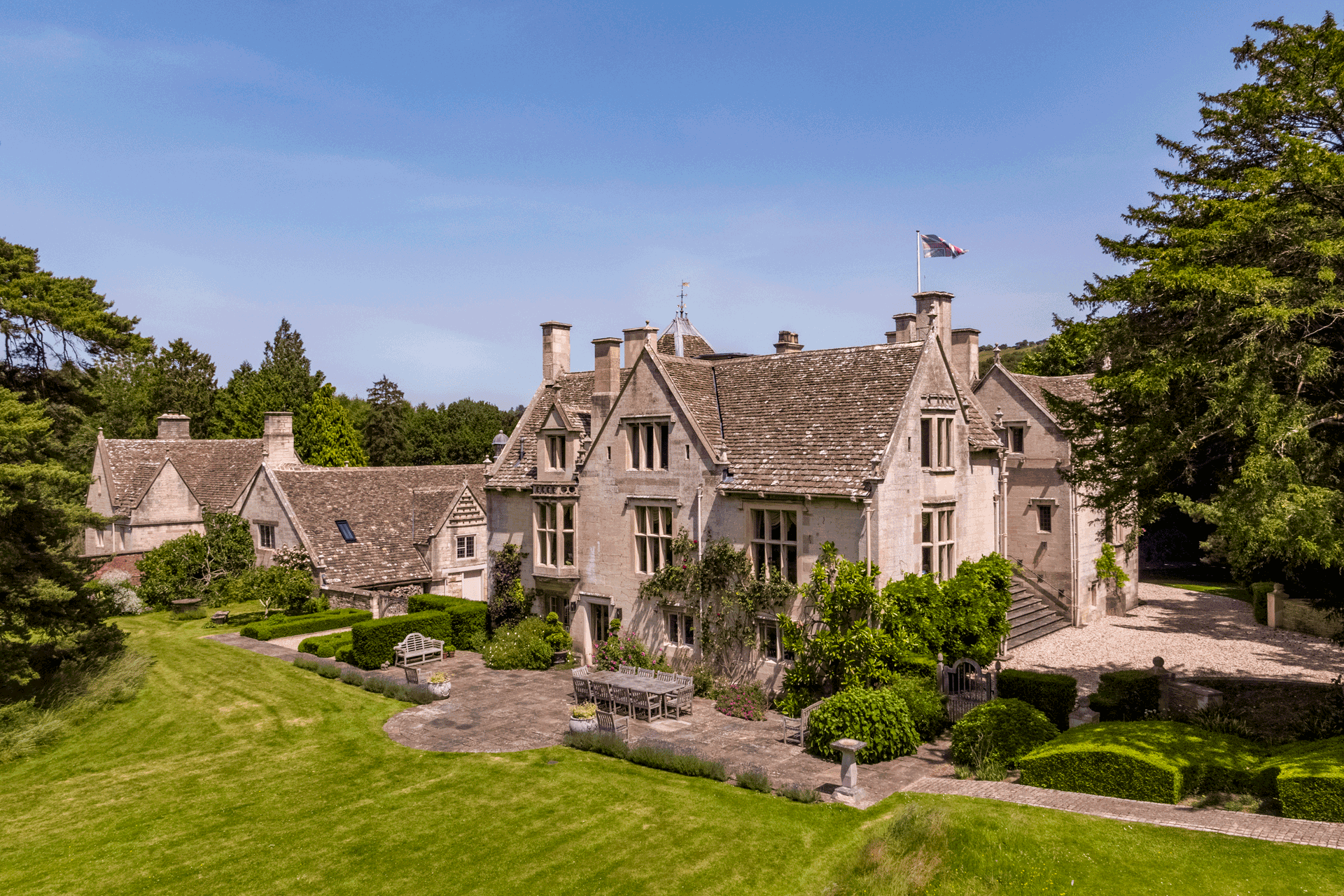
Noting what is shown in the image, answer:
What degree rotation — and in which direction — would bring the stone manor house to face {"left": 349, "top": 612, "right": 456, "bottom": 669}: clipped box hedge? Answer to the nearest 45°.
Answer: approximately 45° to its right

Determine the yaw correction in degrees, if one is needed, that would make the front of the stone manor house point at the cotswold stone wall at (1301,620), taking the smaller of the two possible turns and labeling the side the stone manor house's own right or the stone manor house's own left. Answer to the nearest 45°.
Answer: approximately 135° to the stone manor house's own left

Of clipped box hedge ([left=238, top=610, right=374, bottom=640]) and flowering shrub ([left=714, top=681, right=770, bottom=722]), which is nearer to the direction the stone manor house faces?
the flowering shrub

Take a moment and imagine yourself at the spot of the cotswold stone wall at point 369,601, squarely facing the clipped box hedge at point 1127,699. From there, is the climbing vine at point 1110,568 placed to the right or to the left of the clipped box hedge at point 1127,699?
left

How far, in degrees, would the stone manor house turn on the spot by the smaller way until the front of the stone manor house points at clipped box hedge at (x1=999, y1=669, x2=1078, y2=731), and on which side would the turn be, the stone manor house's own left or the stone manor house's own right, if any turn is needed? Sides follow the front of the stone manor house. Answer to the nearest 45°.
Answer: approximately 90° to the stone manor house's own left

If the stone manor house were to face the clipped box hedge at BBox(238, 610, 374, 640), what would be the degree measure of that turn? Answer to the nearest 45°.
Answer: approximately 90° to its right

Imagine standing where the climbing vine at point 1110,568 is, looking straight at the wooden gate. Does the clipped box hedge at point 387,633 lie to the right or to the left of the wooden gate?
right

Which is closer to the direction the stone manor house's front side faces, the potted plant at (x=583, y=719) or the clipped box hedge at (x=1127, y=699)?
the potted plant

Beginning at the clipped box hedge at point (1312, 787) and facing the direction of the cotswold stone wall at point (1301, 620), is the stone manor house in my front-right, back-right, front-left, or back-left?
front-left

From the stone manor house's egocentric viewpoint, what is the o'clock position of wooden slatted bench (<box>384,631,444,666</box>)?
The wooden slatted bench is roughly at 2 o'clock from the stone manor house.

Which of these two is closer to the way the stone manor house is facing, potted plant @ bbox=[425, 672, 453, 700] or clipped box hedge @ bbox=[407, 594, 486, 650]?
the potted plant

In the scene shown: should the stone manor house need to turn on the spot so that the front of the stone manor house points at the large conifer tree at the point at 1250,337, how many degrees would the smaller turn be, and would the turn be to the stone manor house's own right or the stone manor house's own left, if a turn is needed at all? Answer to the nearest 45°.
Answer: approximately 90° to the stone manor house's own left

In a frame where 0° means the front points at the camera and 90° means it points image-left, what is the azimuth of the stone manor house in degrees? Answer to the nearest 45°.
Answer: approximately 45°

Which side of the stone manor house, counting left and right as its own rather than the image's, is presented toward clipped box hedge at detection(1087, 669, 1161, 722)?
left

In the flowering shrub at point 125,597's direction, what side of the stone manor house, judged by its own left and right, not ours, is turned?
right
